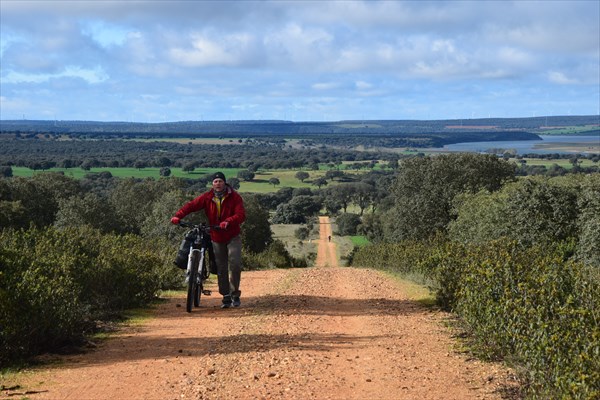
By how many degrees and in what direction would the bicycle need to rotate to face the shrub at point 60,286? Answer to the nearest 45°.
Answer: approximately 45° to its right

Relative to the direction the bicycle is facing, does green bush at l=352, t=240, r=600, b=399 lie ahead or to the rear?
ahead

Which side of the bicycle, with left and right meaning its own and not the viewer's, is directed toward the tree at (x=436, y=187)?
back

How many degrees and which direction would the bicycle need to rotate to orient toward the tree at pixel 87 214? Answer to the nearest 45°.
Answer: approximately 180°

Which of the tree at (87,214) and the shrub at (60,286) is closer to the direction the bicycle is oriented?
the shrub

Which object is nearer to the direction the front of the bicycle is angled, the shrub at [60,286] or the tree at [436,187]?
the shrub

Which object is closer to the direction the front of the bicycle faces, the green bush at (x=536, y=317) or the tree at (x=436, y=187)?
the green bush

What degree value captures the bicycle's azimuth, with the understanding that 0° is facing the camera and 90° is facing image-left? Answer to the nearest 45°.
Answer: approximately 0°

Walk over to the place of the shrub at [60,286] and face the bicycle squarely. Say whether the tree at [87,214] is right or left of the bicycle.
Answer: left
